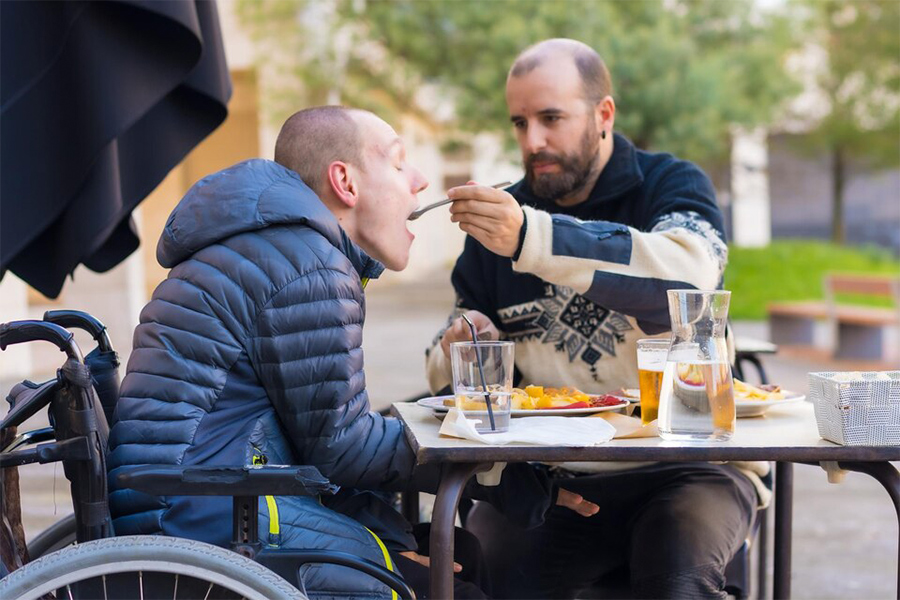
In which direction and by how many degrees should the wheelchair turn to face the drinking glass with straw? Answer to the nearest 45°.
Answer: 0° — it already faces it

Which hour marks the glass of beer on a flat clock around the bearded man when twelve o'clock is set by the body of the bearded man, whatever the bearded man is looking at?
The glass of beer is roughly at 10 o'clock from the bearded man.

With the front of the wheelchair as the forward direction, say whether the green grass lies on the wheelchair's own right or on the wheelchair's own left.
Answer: on the wheelchair's own left

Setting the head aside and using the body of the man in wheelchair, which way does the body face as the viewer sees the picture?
to the viewer's right

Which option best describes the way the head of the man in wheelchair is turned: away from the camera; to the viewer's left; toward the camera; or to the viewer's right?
to the viewer's right

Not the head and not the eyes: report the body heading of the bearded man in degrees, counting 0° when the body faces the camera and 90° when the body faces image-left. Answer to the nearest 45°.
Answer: approximately 45°

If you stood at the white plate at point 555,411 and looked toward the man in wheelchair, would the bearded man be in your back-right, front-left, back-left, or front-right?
back-right

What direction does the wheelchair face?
to the viewer's right

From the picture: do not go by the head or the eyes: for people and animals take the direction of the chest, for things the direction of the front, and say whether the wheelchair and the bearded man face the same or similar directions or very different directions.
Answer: very different directions
